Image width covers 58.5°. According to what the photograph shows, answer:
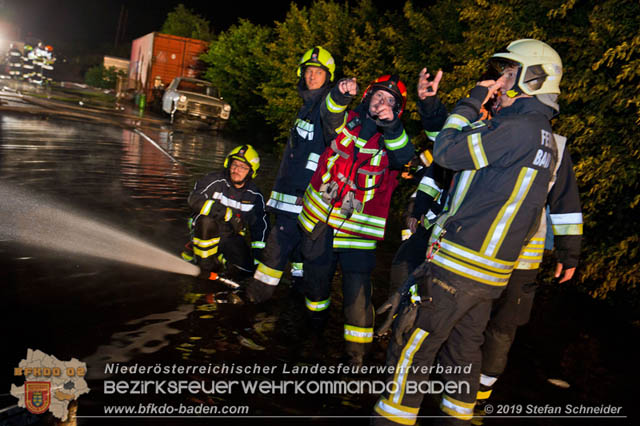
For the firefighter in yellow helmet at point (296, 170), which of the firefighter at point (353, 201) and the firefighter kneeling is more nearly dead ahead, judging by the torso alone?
the firefighter

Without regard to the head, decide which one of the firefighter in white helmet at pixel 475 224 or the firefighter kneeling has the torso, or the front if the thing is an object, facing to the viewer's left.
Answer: the firefighter in white helmet

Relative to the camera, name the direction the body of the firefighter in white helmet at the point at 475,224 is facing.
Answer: to the viewer's left

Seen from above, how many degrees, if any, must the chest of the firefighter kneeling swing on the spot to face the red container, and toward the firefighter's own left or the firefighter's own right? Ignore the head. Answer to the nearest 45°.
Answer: approximately 180°

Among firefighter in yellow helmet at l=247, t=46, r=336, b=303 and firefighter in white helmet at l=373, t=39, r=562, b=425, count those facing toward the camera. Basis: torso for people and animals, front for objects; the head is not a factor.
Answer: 1

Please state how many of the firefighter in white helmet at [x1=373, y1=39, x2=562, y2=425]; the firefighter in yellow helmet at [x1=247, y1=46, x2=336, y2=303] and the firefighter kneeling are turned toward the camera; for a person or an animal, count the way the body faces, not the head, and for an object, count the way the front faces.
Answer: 2

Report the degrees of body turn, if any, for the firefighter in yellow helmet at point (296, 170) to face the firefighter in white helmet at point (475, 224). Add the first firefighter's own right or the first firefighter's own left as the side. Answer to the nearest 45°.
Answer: approximately 45° to the first firefighter's own left

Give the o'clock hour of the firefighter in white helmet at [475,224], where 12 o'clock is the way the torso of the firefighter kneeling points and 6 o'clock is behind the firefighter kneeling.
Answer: The firefighter in white helmet is roughly at 11 o'clock from the firefighter kneeling.

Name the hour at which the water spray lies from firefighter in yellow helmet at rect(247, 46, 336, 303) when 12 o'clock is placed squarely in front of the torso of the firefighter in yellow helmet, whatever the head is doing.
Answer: The water spray is roughly at 4 o'clock from the firefighter in yellow helmet.

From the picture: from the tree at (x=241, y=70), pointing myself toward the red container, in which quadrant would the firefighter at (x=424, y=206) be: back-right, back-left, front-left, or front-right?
back-left

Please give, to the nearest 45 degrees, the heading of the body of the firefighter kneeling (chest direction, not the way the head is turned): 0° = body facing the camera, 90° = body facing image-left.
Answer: approximately 0°

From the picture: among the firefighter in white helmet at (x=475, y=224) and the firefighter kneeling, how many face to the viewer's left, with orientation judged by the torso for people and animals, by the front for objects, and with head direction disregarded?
1
